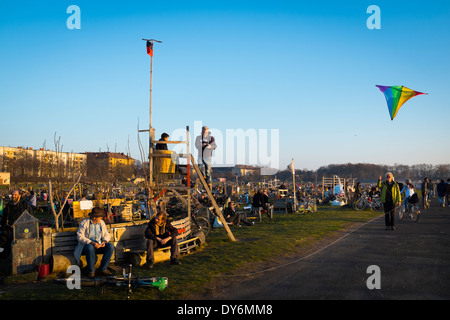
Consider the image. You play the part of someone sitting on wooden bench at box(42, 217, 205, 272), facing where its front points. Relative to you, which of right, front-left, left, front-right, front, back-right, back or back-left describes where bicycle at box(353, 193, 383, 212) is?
back-left

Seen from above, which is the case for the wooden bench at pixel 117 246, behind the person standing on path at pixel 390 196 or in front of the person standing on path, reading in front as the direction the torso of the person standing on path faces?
in front

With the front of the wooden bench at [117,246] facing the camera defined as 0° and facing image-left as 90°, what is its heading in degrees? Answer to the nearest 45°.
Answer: approximately 0°

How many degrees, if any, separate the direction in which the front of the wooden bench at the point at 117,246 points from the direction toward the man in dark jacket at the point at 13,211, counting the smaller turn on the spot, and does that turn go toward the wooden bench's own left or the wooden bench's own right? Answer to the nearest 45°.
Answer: approximately 135° to the wooden bench's own right

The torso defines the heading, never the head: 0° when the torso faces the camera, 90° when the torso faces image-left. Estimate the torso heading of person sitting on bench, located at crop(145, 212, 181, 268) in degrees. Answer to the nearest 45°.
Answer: approximately 0°

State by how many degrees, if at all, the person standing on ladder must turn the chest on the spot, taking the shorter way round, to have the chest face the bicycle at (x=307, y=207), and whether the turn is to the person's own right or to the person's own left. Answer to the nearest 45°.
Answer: approximately 135° to the person's own left
